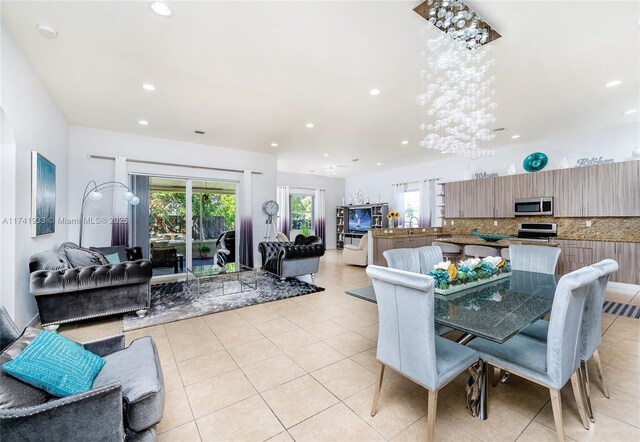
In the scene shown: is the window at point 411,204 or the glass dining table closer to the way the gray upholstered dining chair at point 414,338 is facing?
the glass dining table

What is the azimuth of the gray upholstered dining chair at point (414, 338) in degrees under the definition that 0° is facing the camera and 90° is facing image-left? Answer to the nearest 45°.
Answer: approximately 225°

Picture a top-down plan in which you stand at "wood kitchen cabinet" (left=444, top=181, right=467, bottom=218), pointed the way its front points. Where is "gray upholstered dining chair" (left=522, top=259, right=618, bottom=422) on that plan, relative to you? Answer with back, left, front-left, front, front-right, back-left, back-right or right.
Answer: front-left

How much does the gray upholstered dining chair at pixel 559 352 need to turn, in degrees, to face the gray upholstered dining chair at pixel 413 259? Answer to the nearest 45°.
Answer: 0° — it already faces it

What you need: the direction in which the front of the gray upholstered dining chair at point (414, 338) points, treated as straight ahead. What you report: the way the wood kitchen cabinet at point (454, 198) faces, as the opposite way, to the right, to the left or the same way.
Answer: the opposite way

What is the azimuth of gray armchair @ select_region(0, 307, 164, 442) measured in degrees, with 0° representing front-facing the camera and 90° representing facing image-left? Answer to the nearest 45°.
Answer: approximately 270°

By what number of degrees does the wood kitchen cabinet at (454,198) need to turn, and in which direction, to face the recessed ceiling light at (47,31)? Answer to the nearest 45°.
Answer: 0° — it already faces it

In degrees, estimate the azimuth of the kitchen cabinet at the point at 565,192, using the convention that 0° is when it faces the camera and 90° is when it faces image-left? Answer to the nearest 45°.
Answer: approximately 45°

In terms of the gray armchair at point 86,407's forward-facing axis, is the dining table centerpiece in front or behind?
in front

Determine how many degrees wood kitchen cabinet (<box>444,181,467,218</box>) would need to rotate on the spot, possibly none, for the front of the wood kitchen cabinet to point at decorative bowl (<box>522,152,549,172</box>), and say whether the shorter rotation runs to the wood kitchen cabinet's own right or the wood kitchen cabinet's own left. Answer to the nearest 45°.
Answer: approximately 135° to the wood kitchen cabinet's own left

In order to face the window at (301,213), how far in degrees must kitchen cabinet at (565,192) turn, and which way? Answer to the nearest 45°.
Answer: approximately 45° to its right
